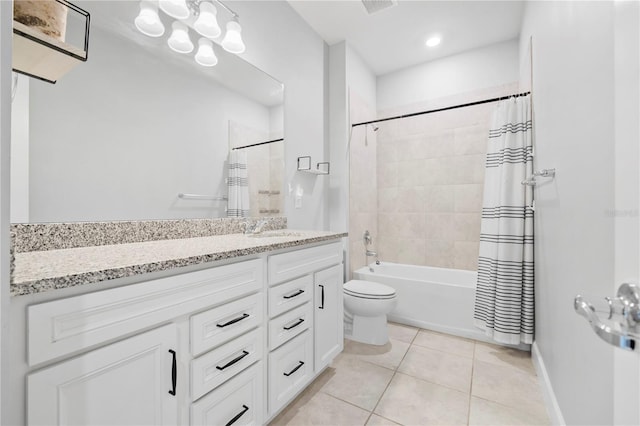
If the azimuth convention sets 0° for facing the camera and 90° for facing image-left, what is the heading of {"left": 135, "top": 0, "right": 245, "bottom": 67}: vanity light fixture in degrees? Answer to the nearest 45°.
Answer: approximately 315°

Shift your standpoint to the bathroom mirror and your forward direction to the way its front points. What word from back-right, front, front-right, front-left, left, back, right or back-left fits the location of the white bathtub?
front-left

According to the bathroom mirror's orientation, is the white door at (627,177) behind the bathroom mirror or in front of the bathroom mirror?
in front

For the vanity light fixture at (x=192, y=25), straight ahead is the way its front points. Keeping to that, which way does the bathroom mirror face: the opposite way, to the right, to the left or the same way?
the same way

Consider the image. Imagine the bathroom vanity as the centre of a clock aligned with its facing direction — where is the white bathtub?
The white bathtub is roughly at 10 o'clock from the bathroom vanity.

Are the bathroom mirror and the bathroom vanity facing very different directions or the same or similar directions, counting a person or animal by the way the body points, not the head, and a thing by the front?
same or similar directions

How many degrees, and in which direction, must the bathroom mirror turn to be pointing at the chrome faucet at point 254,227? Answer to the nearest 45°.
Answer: approximately 45° to its left

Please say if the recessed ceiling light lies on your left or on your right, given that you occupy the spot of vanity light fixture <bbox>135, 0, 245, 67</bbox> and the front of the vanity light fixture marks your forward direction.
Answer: on your left

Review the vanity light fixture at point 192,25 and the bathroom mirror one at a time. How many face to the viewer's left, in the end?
0

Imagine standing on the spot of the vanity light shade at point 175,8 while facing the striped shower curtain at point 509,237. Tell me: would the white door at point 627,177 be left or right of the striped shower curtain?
right

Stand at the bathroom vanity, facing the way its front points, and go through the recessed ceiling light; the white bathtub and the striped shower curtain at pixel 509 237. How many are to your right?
0

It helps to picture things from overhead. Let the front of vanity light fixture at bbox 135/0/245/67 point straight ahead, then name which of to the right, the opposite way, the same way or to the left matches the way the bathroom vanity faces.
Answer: the same way
